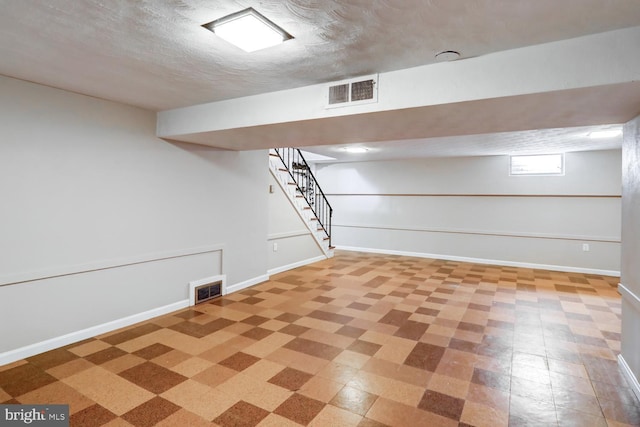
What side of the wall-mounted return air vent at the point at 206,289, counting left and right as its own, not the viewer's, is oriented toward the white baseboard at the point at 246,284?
left

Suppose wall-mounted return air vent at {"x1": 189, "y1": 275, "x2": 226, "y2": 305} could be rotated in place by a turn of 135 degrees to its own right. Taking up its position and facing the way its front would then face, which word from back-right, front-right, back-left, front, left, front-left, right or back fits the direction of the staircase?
back-right

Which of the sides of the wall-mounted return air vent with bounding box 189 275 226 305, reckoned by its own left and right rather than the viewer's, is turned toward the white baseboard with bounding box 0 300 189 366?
right

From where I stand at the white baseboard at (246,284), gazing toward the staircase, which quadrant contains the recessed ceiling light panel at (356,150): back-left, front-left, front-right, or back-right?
front-right

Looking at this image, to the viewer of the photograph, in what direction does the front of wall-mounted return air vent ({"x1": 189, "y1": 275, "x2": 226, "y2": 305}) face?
facing the viewer and to the right of the viewer
